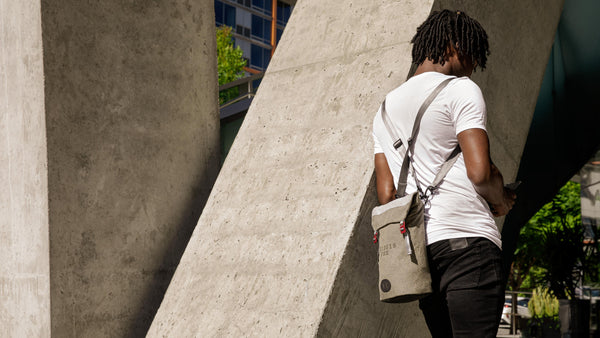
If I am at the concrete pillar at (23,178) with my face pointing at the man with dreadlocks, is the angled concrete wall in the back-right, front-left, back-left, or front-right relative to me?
front-left

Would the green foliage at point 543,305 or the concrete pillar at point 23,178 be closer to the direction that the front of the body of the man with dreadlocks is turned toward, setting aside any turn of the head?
the green foliage

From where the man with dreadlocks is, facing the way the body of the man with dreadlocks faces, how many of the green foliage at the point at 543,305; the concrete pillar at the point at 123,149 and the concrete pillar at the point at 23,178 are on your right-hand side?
0

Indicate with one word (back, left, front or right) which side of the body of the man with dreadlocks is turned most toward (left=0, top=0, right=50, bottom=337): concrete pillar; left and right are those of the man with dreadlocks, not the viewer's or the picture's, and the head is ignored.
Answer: left

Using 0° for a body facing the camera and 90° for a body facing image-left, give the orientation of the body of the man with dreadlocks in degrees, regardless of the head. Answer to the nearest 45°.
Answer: approximately 225°

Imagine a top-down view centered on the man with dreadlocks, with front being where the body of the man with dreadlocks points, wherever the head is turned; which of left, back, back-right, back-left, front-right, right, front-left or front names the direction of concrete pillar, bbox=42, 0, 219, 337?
left

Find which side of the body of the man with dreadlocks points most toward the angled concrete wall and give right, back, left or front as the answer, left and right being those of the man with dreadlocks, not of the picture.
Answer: left

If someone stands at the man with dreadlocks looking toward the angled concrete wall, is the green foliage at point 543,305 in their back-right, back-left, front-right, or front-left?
front-right

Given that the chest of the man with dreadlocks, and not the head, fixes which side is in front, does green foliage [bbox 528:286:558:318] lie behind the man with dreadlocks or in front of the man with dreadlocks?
in front

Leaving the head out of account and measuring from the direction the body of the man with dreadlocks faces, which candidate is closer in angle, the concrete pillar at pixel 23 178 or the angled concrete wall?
the angled concrete wall

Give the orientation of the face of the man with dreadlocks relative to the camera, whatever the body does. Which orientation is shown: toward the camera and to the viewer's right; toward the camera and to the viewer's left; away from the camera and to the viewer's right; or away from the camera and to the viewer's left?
away from the camera and to the viewer's right
